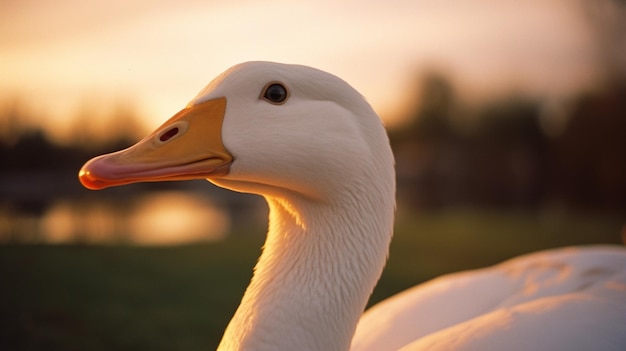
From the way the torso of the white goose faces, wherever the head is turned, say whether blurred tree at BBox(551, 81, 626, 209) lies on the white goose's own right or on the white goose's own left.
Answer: on the white goose's own right

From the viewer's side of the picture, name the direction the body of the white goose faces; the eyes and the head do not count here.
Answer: to the viewer's left
